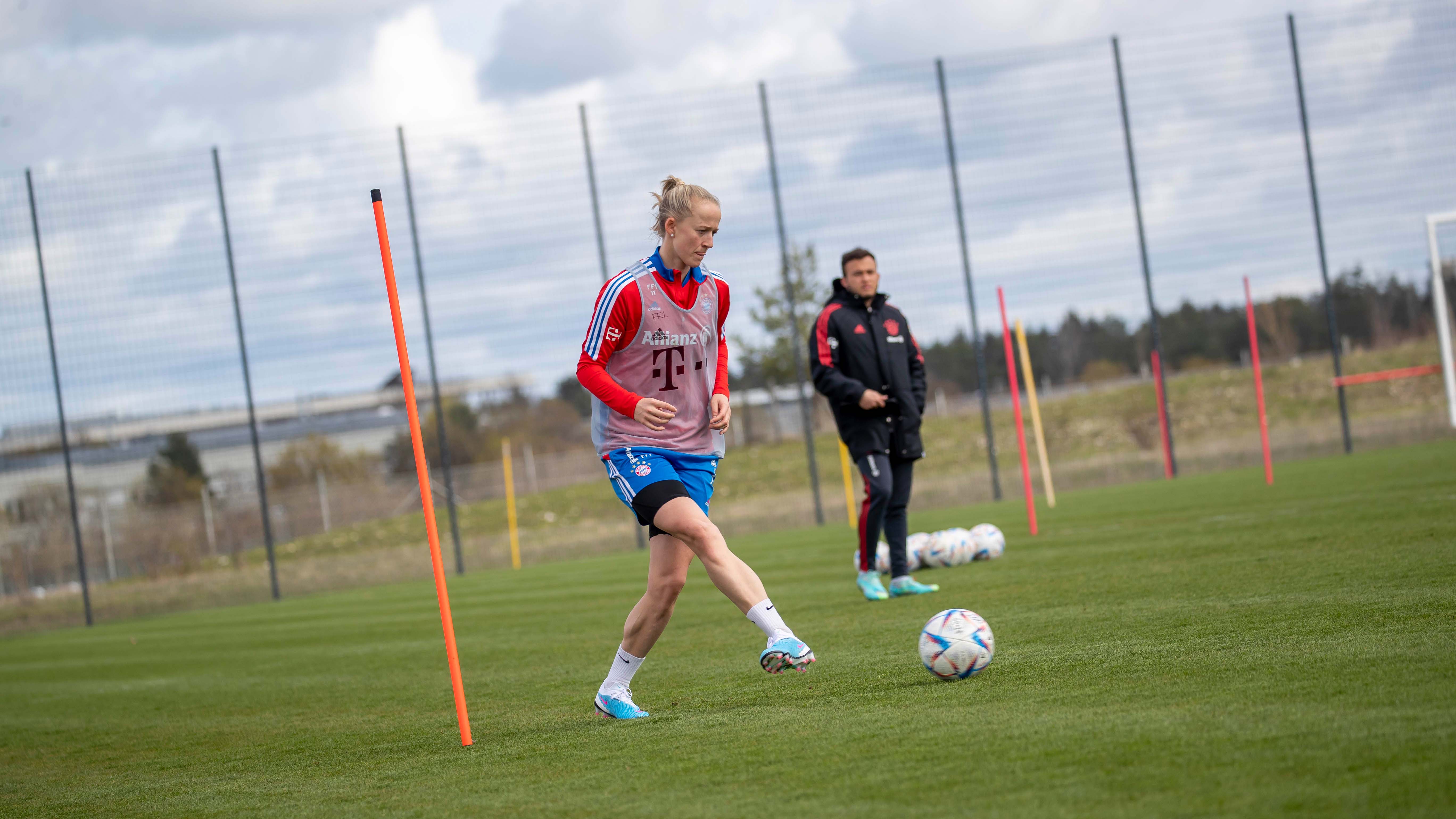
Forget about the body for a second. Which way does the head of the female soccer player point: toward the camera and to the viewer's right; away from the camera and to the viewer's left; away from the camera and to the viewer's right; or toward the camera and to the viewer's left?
toward the camera and to the viewer's right

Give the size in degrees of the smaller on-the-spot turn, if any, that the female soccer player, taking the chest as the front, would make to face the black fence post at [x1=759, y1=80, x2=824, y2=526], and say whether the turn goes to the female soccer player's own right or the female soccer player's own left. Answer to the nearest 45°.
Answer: approximately 135° to the female soccer player's own left

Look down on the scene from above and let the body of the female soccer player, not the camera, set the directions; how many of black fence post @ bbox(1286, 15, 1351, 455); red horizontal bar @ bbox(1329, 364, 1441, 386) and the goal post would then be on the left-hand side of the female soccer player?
3

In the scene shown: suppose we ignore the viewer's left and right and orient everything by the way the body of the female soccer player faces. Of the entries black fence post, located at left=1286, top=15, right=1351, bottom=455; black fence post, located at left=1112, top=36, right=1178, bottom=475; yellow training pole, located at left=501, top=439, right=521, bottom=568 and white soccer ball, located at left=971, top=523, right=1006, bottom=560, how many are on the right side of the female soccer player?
0

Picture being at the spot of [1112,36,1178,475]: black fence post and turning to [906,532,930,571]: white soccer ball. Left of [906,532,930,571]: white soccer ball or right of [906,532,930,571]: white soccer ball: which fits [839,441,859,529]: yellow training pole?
right

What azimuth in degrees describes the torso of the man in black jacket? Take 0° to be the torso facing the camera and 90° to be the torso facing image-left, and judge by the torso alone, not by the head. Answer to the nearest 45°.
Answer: approximately 315°

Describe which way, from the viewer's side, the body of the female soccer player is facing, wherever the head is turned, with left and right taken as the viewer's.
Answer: facing the viewer and to the right of the viewer

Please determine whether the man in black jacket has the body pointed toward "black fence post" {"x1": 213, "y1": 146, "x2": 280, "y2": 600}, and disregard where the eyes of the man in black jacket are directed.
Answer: no

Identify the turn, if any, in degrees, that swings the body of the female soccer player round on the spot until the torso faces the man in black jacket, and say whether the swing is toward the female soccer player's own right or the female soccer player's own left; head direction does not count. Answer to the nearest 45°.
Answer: approximately 135° to the female soccer player's own left

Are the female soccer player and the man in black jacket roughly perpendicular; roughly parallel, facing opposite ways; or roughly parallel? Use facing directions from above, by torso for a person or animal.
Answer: roughly parallel

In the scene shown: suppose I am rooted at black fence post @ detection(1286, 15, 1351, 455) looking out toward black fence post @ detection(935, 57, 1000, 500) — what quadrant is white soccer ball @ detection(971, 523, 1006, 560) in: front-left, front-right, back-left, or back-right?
front-left

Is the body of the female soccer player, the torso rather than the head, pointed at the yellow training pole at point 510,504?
no

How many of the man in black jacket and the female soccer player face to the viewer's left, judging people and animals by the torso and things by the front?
0

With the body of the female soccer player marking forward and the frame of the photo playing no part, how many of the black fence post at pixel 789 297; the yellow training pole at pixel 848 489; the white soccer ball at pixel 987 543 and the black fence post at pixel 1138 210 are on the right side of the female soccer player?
0
